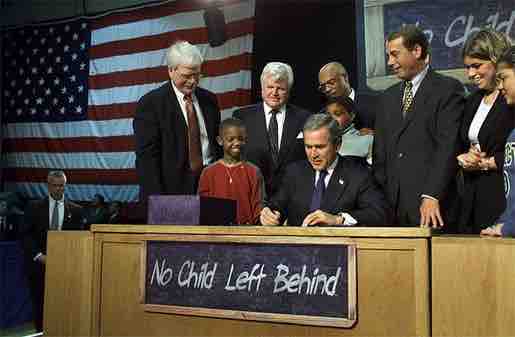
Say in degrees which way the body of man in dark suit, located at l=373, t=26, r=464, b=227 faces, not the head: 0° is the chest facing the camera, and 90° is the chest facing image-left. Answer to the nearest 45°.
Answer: approximately 45°

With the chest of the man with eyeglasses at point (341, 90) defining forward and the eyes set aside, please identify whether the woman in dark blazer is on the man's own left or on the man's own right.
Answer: on the man's own left

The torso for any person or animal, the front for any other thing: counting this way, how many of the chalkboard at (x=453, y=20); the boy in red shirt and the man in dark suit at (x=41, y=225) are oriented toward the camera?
3

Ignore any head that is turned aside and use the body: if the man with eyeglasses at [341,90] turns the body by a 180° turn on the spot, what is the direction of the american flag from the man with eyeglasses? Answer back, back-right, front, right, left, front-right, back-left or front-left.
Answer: left

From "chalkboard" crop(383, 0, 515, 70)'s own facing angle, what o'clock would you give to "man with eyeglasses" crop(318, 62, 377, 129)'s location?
The man with eyeglasses is roughly at 1 o'clock from the chalkboard.

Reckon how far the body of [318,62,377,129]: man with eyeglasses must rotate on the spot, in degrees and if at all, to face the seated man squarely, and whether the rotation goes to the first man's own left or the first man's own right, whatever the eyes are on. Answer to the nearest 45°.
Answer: approximately 45° to the first man's own left

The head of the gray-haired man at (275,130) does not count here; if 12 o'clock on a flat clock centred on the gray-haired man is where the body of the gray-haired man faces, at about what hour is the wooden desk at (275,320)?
The wooden desk is roughly at 12 o'clock from the gray-haired man.

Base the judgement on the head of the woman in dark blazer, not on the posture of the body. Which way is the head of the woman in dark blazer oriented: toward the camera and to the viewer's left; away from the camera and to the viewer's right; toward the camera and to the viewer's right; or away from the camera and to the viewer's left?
toward the camera and to the viewer's left

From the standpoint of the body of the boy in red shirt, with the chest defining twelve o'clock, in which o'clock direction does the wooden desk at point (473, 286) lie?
The wooden desk is roughly at 11 o'clock from the boy in red shirt.

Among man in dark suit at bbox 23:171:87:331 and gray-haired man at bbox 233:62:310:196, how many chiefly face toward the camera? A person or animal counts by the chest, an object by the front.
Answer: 2

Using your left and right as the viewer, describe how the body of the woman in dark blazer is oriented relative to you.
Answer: facing the viewer and to the left of the viewer

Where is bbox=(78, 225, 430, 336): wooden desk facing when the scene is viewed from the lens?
facing the viewer

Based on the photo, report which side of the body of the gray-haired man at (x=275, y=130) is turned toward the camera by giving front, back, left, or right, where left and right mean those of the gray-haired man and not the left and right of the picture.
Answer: front
